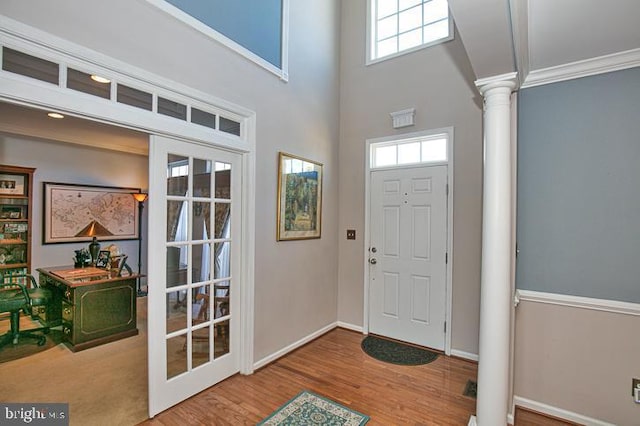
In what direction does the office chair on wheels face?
to the viewer's right

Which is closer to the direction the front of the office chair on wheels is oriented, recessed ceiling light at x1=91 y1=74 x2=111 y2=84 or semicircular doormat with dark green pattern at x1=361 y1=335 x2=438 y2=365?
the semicircular doormat with dark green pattern

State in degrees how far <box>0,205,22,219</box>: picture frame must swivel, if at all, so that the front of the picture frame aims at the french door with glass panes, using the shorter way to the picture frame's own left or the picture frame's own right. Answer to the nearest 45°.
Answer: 0° — it already faces it

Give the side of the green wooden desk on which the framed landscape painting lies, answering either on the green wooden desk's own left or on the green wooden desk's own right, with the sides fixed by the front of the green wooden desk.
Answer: on the green wooden desk's own left
